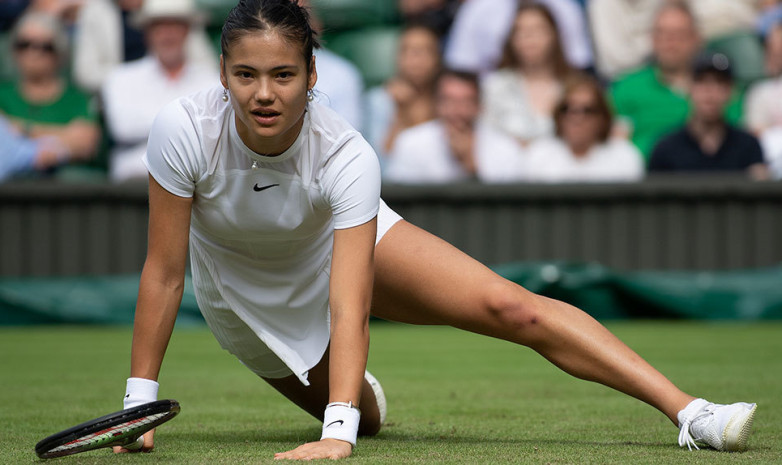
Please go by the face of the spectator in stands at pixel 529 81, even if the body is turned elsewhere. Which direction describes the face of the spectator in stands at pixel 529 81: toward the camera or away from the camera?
toward the camera

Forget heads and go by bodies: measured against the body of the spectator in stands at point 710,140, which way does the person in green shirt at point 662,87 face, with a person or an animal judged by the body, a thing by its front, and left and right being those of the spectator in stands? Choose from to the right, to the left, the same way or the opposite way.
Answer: the same way

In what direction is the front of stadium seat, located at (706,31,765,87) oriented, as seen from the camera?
facing the viewer

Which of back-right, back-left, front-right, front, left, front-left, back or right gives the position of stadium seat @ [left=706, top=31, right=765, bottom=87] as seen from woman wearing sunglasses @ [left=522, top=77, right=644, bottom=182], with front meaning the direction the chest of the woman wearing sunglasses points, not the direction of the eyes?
back-left

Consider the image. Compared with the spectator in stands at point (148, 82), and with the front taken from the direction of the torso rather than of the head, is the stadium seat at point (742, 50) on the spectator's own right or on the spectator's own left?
on the spectator's own left

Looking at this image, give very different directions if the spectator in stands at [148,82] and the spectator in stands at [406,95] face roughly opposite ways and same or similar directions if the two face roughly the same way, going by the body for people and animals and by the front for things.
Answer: same or similar directions

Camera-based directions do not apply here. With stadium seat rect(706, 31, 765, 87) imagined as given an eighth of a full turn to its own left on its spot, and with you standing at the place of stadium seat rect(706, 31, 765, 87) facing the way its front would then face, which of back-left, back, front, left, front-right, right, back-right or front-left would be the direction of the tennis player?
front-right

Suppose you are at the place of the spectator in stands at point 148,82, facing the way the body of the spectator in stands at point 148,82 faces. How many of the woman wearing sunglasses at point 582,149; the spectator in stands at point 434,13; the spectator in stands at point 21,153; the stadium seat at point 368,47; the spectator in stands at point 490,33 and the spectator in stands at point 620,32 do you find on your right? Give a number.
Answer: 1

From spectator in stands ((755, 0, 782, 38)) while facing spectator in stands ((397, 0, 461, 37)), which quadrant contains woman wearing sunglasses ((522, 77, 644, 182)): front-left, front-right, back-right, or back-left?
front-left

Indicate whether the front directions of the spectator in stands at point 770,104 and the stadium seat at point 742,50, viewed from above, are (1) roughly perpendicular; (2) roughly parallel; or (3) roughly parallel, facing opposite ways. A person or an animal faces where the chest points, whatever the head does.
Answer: roughly parallel

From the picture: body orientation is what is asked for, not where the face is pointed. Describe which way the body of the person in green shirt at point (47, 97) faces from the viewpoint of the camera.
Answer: toward the camera

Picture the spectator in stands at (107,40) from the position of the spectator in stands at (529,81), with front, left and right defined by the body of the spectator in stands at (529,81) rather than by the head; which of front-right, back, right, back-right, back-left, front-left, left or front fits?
right

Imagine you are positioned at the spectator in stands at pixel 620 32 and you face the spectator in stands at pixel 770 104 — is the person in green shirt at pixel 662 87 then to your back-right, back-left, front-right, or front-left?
front-right

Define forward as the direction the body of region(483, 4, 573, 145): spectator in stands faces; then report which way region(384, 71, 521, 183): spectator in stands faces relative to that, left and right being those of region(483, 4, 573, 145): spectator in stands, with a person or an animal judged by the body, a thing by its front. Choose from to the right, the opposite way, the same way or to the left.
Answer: the same way

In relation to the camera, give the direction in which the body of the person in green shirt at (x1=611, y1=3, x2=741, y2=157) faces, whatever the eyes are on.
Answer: toward the camera
